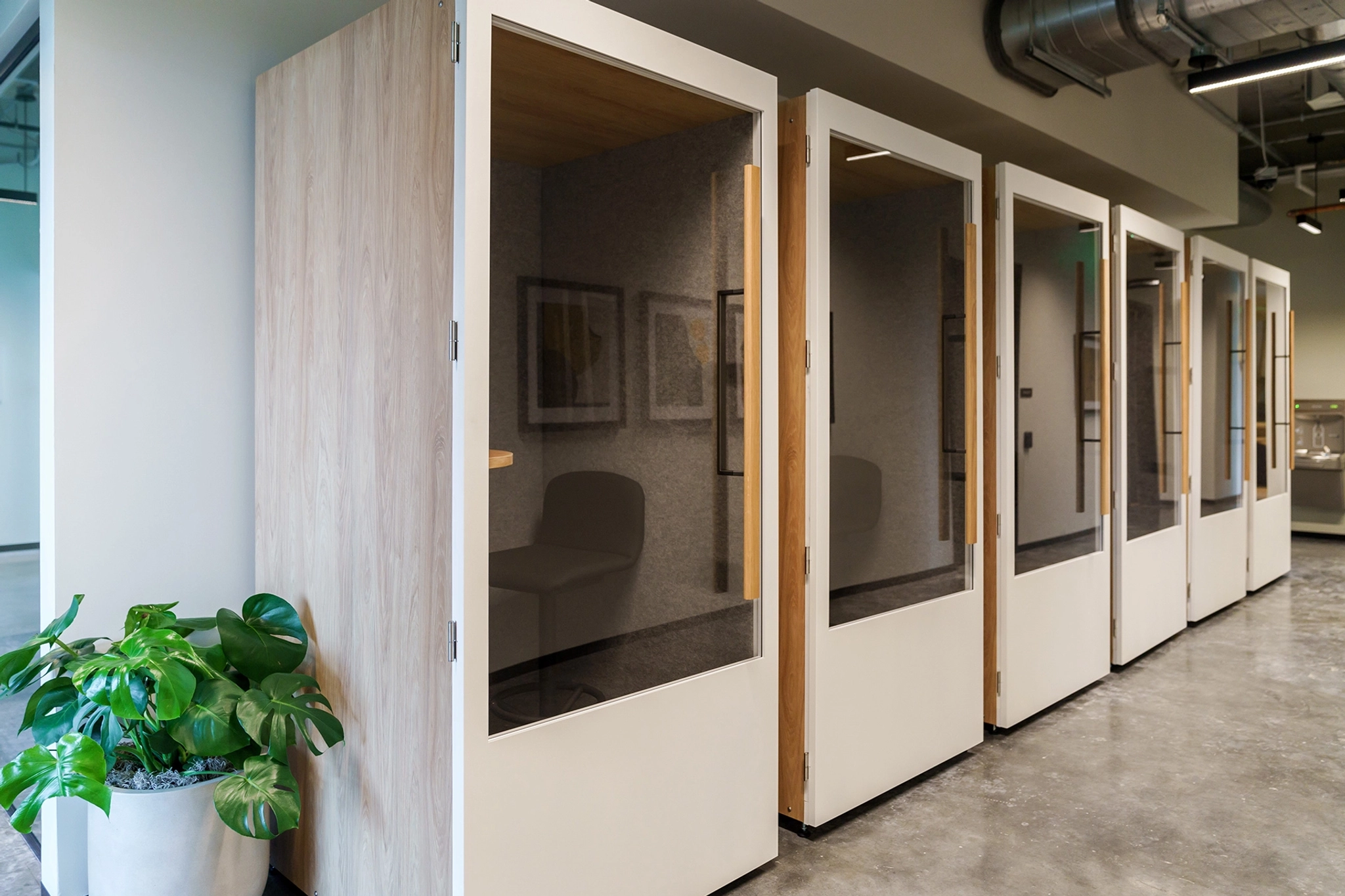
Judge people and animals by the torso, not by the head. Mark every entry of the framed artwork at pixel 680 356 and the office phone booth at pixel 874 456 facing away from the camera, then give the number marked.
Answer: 0

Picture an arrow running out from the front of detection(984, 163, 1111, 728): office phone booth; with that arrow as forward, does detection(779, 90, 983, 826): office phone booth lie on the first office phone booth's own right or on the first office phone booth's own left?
on the first office phone booth's own right

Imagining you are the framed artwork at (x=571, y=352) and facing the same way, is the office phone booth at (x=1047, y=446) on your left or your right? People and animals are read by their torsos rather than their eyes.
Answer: on your left

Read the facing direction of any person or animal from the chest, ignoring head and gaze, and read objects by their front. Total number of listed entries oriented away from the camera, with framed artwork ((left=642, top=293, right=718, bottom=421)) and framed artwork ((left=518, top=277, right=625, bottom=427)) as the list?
0

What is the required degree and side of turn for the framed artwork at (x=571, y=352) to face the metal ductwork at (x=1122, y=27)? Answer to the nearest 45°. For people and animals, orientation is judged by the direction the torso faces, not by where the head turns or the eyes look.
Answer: approximately 90° to its left

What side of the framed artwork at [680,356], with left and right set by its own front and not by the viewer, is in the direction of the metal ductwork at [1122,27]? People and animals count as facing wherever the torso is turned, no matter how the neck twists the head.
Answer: left

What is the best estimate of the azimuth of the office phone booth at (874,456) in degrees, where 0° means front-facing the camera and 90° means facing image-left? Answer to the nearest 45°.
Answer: approximately 315°
